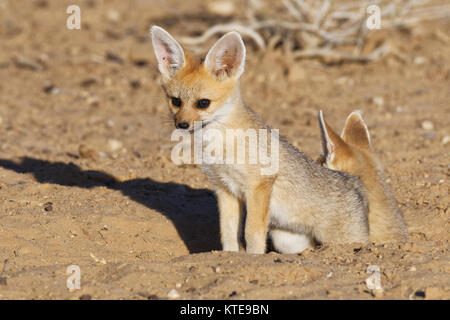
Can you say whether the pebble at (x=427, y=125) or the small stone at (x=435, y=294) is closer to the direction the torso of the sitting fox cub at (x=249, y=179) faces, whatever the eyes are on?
the small stone

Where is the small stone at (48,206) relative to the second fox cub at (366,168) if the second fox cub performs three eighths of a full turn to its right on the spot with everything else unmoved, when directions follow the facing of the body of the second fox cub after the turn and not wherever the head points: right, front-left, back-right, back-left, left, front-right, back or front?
back

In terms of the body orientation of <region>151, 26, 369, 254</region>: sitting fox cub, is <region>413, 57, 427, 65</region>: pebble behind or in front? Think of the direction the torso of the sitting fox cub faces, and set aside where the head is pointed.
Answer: behind

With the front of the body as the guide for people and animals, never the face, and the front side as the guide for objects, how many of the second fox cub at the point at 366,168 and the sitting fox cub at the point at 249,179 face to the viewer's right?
0

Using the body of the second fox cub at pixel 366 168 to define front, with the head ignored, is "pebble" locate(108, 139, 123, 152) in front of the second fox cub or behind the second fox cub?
in front

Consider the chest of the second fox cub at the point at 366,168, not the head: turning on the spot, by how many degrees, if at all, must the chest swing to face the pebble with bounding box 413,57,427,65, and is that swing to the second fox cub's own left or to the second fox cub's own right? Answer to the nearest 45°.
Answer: approximately 45° to the second fox cub's own right

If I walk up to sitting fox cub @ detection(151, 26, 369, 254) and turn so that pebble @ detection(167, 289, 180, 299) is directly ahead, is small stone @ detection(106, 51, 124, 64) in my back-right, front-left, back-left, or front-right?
back-right

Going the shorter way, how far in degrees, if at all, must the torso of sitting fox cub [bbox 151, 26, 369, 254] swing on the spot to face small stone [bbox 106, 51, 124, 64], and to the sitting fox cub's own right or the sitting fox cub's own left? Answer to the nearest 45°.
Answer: approximately 135° to the sitting fox cub's own right

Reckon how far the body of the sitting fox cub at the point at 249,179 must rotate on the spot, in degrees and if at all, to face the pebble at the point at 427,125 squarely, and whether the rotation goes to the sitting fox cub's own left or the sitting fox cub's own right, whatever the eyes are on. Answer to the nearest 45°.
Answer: approximately 180°
